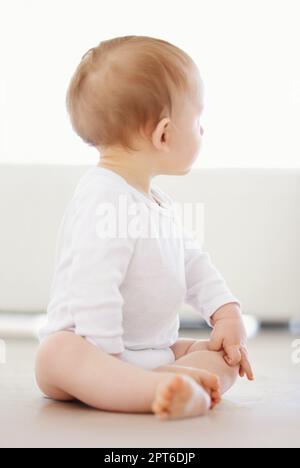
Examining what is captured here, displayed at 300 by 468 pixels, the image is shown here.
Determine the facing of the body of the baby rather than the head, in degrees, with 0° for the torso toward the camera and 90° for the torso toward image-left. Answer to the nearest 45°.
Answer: approximately 315°

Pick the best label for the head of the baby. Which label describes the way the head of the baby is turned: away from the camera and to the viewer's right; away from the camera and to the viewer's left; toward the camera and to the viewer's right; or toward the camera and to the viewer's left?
away from the camera and to the viewer's right
